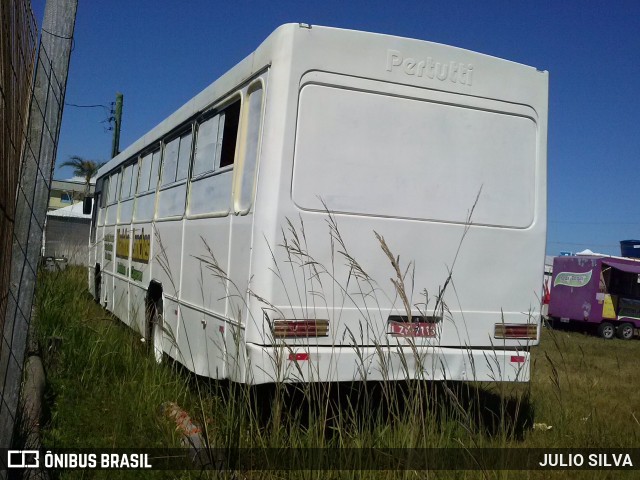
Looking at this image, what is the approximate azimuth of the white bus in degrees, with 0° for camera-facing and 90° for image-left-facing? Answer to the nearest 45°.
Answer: approximately 135°

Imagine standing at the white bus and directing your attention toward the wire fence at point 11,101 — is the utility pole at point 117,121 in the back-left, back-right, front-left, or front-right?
back-right

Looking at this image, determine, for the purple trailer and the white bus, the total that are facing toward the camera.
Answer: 0

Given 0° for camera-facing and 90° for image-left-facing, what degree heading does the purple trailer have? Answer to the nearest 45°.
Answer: approximately 225°

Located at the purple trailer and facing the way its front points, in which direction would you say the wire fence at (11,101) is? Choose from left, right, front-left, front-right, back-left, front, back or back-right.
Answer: back-right

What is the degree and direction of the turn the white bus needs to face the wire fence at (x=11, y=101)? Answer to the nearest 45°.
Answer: approximately 90° to its left
